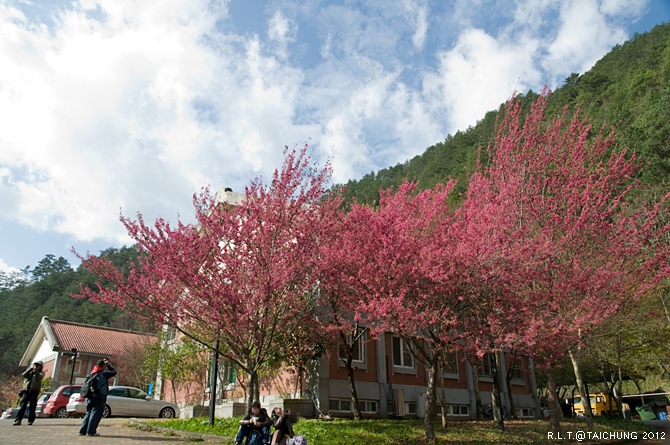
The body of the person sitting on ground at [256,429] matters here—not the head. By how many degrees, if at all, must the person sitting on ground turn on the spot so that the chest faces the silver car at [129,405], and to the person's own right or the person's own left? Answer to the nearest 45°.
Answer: approximately 135° to the person's own right

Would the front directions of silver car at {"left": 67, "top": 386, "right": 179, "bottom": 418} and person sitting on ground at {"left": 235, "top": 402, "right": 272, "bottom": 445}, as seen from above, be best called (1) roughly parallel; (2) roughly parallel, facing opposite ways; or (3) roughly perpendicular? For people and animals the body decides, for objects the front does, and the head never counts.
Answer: roughly perpendicular

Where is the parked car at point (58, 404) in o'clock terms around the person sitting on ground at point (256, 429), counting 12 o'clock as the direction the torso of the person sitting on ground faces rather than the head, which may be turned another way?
The parked car is roughly at 5 o'clock from the person sitting on ground.

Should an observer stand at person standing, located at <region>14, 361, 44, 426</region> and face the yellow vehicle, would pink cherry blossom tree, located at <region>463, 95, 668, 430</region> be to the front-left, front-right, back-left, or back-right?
front-right

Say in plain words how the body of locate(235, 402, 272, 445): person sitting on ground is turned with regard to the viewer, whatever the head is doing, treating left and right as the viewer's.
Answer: facing the viewer

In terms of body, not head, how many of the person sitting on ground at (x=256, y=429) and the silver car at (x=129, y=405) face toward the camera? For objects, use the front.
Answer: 1

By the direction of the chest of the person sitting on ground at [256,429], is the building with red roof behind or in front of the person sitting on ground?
behind
